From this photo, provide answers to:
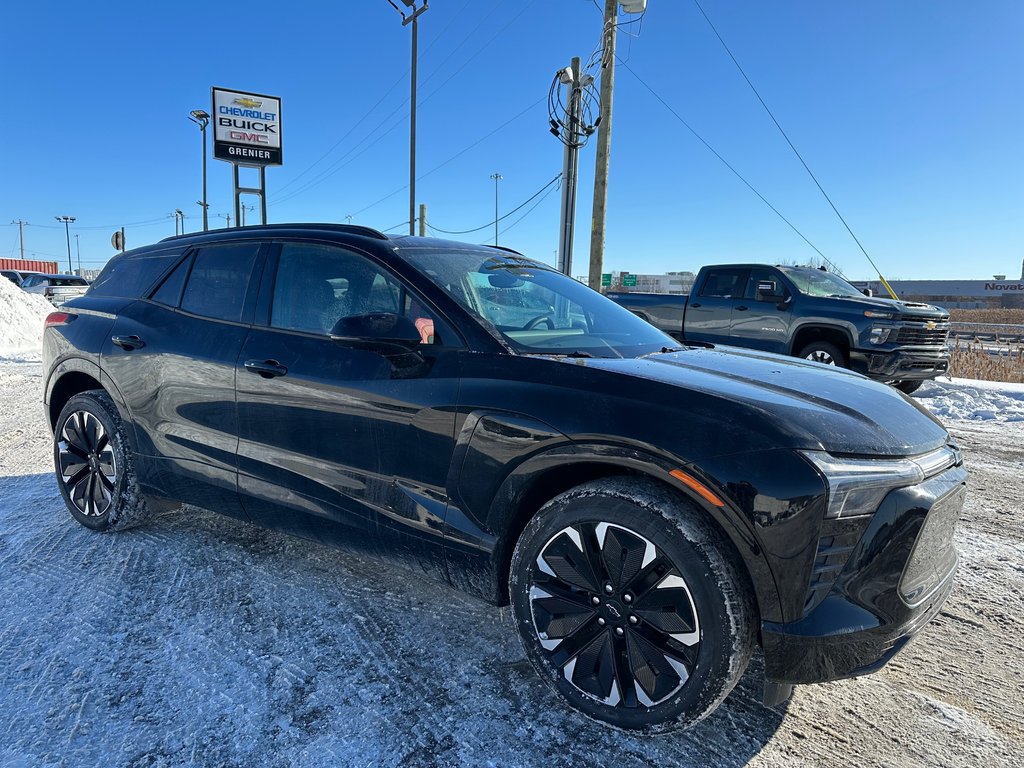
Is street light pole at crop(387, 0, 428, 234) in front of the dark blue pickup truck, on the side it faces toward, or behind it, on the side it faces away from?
behind

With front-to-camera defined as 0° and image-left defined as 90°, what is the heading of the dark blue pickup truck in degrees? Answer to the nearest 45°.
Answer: approximately 315°

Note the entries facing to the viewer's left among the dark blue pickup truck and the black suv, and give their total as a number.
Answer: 0

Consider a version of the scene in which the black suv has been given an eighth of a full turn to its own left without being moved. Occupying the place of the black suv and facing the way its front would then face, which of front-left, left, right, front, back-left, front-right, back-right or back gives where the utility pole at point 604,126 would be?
left

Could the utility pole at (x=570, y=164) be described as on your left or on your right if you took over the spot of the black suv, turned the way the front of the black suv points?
on your left

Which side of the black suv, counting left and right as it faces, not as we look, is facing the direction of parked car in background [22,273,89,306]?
back

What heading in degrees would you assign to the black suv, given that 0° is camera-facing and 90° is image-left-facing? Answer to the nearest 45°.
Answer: approximately 315°

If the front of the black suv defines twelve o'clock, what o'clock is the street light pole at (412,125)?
The street light pole is roughly at 7 o'clock from the black suv.

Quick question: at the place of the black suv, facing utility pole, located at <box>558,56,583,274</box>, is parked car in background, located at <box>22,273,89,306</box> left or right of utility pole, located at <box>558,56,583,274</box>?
left
